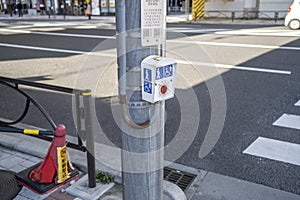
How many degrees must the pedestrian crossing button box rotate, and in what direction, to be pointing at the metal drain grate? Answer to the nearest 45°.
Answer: approximately 135° to its left

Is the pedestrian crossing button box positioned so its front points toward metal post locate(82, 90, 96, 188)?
no

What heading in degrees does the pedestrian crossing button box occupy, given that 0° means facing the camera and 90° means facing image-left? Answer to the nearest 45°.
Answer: approximately 315°

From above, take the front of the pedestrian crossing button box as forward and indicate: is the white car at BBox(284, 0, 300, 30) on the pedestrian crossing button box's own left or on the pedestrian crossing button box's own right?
on the pedestrian crossing button box's own left
